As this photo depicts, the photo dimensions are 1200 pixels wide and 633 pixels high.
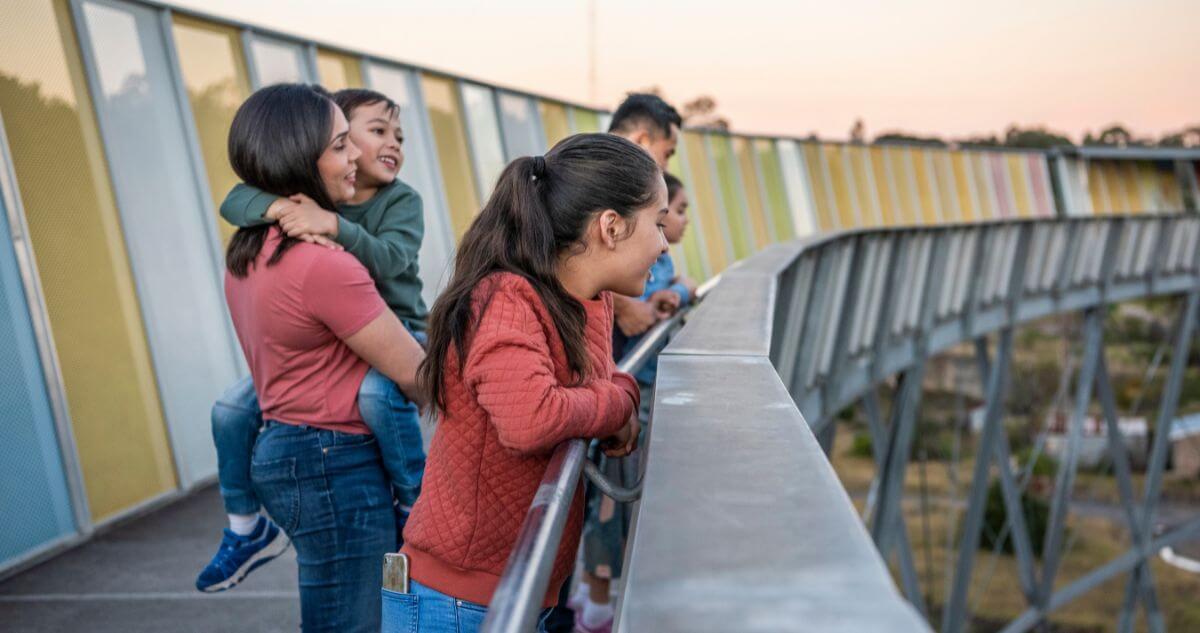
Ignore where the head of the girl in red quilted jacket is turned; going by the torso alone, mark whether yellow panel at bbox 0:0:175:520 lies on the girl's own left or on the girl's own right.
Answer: on the girl's own left

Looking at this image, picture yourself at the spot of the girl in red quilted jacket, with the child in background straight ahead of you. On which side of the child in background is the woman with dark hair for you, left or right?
left

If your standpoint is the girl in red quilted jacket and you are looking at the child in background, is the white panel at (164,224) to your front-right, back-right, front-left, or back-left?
front-left

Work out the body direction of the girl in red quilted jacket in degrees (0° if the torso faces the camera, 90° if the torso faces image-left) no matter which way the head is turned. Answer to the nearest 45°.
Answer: approximately 270°

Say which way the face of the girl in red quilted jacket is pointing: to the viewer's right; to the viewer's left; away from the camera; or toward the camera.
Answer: to the viewer's right

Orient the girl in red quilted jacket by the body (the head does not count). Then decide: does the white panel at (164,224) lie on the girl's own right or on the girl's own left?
on the girl's own left

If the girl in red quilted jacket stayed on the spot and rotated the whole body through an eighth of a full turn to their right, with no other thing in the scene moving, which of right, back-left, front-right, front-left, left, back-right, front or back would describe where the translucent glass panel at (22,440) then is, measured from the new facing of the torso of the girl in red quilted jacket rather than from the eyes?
back

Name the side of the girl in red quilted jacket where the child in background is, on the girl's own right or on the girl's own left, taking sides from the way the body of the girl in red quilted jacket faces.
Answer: on the girl's own left

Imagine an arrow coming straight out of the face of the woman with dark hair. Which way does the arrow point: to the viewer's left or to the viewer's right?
to the viewer's right
